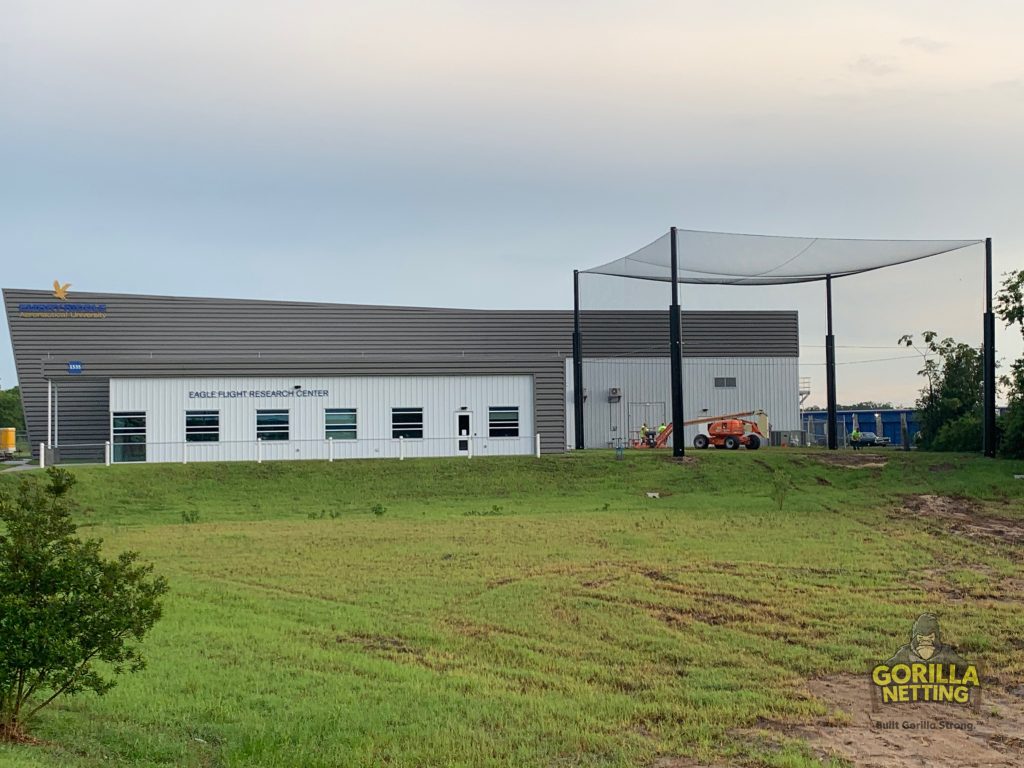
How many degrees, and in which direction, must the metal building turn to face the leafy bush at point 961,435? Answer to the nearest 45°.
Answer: approximately 90° to its left

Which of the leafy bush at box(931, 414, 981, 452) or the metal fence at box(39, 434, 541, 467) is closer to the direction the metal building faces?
the metal fence

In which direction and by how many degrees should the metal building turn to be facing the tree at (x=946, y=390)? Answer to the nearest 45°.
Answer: approximately 90° to its left

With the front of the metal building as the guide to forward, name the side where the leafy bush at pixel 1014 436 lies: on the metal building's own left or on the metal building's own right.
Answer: on the metal building's own left

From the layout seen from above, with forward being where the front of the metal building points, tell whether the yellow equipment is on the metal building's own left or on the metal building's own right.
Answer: on the metal building's own right

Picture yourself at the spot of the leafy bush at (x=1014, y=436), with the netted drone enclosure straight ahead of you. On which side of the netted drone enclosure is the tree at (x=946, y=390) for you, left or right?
right

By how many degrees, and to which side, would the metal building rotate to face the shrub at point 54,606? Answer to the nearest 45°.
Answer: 0° — it already faces it

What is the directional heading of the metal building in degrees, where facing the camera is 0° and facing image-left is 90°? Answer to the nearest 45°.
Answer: approximately 0°

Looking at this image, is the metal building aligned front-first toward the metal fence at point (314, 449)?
yes

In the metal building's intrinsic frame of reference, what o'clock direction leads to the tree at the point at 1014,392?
The tree is roughly at 10 o'clock from the metal building.
